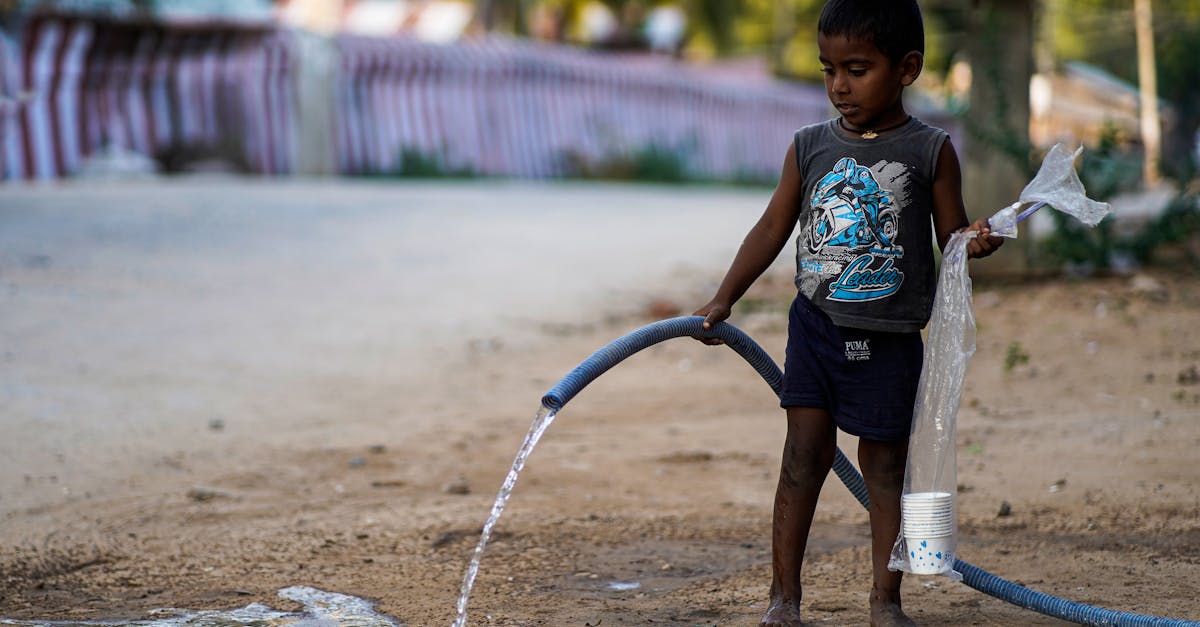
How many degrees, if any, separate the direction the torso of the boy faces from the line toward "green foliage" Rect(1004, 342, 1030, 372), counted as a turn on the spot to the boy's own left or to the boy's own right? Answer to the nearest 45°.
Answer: approximately 180°

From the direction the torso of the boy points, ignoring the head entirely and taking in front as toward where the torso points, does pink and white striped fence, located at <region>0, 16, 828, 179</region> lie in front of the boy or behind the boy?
behind

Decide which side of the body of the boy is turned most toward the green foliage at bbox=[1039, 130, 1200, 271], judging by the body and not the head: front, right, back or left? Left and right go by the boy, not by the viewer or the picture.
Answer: back

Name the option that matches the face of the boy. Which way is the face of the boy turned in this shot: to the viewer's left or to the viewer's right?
to the viewer's left

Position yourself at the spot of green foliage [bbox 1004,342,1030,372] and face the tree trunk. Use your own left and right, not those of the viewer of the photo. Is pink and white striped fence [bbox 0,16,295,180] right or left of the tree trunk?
left

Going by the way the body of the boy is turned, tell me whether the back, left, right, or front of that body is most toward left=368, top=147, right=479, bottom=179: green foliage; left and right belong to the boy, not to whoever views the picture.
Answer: back

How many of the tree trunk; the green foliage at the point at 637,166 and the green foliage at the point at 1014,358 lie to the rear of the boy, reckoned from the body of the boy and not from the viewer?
3

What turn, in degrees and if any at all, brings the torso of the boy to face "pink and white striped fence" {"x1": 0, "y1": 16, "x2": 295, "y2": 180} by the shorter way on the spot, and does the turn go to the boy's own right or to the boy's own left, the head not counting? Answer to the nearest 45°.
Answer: approximately 135° to the boy's own right

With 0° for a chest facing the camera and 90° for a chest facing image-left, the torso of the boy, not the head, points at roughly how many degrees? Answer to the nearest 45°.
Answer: approximately 0°

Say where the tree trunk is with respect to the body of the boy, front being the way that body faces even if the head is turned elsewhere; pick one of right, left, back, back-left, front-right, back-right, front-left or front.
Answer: back

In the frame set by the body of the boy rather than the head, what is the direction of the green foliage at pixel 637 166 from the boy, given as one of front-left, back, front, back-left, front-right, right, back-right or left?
back
